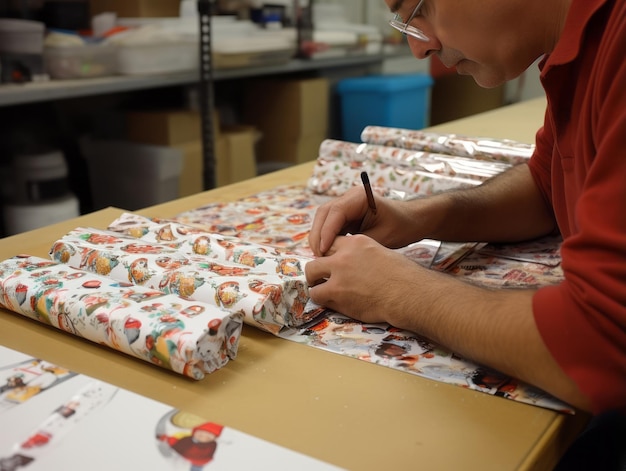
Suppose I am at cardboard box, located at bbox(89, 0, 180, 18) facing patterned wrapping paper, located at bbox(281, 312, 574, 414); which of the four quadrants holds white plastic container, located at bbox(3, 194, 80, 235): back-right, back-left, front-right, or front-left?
front-right

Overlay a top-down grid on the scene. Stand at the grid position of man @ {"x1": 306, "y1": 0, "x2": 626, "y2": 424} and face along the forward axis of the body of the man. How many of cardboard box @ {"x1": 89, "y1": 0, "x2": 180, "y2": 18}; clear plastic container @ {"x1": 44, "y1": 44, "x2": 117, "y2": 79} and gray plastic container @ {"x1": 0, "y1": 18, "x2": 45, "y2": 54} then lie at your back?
0

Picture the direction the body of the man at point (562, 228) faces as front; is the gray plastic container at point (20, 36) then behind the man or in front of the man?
in front

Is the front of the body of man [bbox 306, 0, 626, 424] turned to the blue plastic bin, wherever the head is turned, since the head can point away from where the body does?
no

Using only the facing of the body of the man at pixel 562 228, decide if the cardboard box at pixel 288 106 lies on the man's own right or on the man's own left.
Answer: on the man's own right

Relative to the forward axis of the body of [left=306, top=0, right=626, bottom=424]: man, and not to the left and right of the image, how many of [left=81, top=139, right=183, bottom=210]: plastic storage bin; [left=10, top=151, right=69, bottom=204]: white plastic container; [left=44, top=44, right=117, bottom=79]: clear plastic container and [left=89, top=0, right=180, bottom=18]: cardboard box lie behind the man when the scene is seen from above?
0

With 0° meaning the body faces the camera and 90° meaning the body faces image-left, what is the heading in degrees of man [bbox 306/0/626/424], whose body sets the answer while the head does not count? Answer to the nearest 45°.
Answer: approximately 90°

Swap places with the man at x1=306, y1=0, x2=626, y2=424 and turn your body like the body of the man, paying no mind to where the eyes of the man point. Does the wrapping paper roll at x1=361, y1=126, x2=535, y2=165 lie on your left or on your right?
on your right

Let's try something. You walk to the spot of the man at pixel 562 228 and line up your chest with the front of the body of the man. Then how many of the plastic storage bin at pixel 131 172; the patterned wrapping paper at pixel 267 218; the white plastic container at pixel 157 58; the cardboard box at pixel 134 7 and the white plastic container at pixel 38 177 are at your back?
0

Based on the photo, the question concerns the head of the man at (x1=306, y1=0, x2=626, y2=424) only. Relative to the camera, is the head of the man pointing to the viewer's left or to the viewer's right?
to the viewer's left
